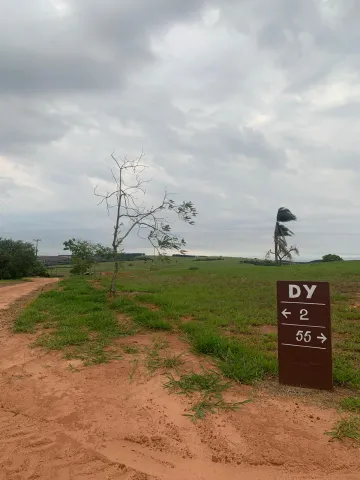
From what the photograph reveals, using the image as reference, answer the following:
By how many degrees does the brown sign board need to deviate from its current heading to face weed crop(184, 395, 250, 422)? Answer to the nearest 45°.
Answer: approximately 45° to its right

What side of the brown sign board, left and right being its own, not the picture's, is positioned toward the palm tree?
back

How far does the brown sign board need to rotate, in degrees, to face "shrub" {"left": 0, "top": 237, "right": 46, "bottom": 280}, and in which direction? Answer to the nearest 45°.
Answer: approximately 135° to its right

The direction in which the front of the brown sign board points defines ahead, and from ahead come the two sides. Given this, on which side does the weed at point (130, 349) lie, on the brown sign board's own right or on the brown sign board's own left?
on the brown sign board's own right

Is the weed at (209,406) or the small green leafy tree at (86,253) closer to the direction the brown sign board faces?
the weed

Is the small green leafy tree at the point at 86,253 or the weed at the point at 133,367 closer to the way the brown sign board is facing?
the weed

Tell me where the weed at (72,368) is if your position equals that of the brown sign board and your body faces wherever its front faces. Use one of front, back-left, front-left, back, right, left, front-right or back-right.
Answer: right

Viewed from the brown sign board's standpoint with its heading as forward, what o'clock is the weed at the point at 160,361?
The weed is roughly at 3 o'clock from the brown sign board.

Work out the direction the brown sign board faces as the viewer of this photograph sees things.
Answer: facing the viewer

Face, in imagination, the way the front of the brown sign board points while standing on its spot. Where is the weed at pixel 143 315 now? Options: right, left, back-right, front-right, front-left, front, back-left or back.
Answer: back-right

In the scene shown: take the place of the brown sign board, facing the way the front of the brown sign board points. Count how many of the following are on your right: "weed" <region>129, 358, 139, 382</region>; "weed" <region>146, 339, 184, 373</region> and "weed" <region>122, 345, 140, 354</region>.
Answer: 3

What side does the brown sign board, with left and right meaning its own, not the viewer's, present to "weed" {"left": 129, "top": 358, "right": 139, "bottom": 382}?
right

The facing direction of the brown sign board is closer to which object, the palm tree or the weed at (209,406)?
the weed

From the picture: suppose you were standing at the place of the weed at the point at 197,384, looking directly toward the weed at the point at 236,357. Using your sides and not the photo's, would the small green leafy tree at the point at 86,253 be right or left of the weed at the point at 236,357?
left
